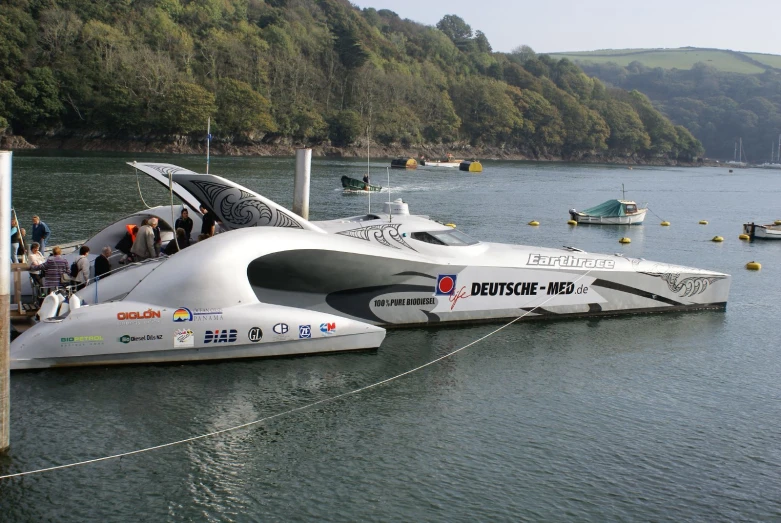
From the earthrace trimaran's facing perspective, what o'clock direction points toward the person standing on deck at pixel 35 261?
The person standing on deck is roughly at 6 o'clock from the earthrace trimaran.

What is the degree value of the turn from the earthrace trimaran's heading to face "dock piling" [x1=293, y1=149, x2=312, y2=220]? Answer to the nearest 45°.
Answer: approximately 90° to its left

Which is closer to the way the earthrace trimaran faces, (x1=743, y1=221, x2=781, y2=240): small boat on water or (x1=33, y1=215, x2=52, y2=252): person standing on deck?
the small boat on water

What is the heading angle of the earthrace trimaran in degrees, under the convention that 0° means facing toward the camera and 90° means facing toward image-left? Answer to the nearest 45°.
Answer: approximately 270°

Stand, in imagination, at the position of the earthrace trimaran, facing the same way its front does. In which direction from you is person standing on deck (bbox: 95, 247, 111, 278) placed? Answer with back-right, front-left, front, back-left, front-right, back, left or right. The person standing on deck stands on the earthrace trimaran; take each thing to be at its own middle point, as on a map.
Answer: back

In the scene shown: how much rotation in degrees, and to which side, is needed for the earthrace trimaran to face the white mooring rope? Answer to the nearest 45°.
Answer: approximately 90° to its right
